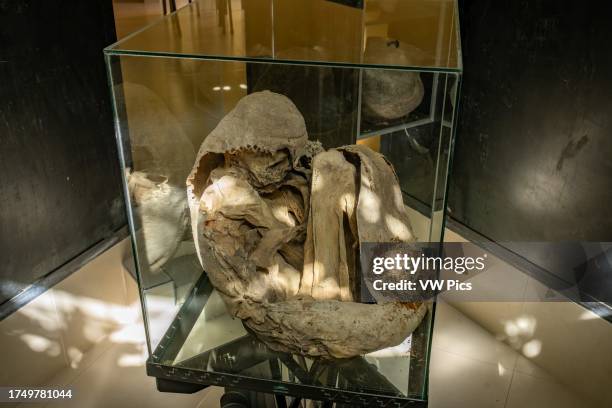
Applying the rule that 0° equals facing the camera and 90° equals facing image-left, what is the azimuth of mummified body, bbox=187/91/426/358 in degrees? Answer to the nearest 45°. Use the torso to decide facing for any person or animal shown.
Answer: approximately 270°
